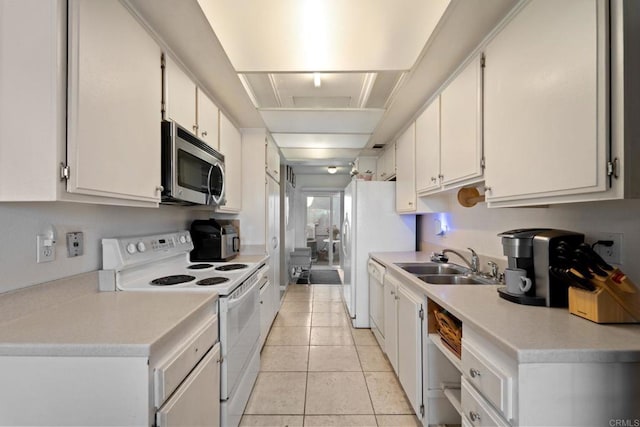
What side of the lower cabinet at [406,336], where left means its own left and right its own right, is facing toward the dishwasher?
right

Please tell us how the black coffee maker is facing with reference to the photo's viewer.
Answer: facing the viewer and to the left of the viewer

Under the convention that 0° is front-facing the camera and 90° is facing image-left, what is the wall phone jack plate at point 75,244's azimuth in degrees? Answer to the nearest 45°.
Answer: approximately 315°

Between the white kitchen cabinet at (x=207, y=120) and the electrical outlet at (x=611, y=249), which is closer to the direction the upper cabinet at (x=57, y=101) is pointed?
the electrical outlet

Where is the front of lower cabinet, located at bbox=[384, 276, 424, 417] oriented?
to the viewer's left

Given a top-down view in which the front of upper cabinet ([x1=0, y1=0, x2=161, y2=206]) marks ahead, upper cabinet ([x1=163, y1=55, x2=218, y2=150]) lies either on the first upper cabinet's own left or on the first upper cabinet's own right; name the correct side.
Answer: on the first upper cabinet's own left

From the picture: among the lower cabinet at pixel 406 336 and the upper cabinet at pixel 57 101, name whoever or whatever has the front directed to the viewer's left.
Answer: the lower cabinet

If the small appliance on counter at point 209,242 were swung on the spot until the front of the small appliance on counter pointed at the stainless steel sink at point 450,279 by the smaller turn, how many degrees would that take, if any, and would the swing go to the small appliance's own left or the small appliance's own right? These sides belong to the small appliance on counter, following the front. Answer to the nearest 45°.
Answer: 0° — it already faces it

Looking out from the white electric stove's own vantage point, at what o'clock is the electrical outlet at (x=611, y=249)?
The electrical outlet is roughly at 12 o'clock from the white electric stove.

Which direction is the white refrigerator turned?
to the viewer's left

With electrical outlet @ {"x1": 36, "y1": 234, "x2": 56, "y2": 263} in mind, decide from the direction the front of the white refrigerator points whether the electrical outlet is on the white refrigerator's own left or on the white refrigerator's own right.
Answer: on the white refrigerator's own left
